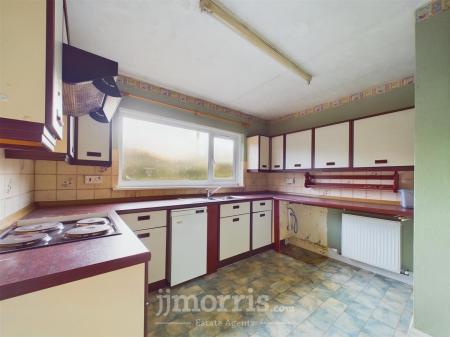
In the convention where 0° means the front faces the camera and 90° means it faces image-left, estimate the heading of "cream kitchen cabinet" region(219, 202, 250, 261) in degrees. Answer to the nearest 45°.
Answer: approximately 315°

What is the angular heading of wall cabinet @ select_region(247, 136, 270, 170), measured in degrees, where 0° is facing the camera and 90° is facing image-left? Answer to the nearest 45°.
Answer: approximately 315°

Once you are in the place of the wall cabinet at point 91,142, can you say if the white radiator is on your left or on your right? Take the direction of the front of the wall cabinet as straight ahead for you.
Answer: on your left

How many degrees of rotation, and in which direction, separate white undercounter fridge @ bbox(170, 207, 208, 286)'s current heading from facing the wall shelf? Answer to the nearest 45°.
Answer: approximately 45° to its left

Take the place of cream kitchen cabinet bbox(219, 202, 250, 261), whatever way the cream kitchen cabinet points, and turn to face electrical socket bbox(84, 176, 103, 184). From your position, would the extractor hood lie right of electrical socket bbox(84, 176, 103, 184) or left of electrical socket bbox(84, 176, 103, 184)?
left

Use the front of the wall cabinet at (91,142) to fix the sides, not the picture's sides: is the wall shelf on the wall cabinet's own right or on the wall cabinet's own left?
on the wall cabinet's own left

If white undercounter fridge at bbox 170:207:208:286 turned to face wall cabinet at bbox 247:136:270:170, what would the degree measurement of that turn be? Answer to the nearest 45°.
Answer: approximately 90° to its left

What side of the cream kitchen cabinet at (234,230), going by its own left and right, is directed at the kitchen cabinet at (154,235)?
right
